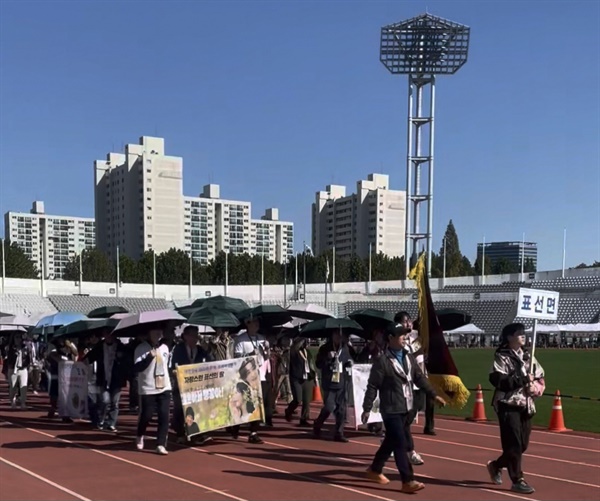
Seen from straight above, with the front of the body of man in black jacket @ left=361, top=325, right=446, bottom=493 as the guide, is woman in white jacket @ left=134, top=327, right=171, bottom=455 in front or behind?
behind

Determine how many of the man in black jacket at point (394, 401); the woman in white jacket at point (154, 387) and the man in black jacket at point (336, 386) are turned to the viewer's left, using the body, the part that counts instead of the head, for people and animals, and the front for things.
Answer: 0

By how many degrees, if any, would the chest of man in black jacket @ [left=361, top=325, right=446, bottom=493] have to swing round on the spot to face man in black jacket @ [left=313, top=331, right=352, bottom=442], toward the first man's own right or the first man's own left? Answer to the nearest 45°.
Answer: approximately 135° to the first man's own left

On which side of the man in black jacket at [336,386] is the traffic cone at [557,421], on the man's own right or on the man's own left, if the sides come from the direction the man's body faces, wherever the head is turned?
on the man's own left

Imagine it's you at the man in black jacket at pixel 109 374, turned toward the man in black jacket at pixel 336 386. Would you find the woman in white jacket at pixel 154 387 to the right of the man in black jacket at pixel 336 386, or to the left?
right

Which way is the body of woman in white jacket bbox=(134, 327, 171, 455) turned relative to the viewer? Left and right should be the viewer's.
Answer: facing the viewer and to the right of the viewer

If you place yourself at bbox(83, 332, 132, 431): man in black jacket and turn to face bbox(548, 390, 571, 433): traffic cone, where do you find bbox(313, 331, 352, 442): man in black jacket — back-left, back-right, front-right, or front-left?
front-right

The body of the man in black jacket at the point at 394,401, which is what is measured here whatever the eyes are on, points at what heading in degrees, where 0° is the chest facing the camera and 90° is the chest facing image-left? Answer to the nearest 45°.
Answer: approximately 315°
